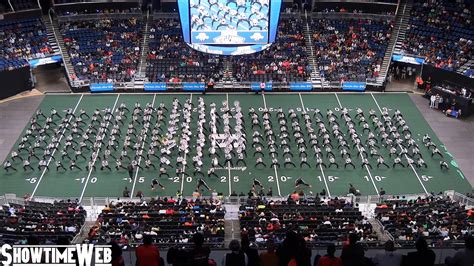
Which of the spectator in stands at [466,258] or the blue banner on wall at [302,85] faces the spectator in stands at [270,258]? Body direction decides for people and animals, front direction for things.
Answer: the blue banner on wall

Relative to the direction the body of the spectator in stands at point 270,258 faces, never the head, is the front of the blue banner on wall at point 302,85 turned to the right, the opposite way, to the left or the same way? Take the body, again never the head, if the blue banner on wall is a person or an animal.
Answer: the opposite way

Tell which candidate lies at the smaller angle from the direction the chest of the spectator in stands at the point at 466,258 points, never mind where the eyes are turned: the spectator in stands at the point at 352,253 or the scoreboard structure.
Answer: the scoreboard structure

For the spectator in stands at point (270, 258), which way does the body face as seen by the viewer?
away from the camera

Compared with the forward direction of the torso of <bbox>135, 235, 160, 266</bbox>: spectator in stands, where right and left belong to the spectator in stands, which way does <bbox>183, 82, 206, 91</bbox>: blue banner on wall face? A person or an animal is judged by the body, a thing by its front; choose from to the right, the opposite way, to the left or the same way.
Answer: the opposite way

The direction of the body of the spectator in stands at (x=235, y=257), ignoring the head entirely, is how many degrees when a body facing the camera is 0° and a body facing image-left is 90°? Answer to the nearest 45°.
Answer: approximately 180°

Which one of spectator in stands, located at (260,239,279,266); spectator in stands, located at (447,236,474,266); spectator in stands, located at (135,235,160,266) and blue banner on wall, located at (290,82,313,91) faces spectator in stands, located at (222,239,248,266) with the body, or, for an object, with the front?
the blue banner on wall

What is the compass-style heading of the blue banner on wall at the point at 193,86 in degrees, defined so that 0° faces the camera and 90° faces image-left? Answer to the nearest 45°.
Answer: approximately 0°

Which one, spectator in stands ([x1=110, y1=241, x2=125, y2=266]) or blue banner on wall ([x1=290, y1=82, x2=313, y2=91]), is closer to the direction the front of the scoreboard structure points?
the spectator in stands

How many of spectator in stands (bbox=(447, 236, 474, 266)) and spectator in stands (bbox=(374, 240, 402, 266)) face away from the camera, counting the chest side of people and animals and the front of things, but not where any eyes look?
2

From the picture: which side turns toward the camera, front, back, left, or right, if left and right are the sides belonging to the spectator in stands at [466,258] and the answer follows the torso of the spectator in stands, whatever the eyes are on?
back

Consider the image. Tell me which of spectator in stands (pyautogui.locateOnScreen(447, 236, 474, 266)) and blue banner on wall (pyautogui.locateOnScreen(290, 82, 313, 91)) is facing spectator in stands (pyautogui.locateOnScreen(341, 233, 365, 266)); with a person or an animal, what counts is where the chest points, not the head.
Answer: the blue banner on wall

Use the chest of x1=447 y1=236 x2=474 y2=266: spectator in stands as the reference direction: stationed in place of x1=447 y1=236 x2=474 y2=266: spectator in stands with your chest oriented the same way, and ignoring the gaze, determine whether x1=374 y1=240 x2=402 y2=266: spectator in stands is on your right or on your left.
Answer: on your left

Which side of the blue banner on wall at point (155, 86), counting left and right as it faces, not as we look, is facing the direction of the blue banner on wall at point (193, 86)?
left

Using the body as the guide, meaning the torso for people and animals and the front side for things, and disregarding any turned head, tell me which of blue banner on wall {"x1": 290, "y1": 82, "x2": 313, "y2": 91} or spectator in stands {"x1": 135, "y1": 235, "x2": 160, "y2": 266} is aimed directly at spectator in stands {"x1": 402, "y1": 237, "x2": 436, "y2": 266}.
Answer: the blue banner on wall

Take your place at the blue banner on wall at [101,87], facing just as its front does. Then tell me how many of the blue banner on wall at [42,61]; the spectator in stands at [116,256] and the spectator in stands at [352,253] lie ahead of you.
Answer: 2
